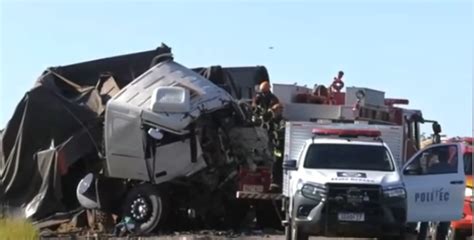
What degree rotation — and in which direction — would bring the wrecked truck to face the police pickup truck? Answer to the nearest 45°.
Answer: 0° — it already faces it

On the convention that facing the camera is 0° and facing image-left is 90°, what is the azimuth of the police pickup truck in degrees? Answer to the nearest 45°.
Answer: approximately 0°
